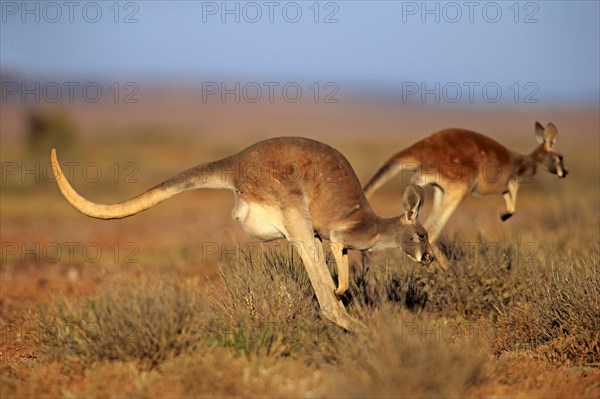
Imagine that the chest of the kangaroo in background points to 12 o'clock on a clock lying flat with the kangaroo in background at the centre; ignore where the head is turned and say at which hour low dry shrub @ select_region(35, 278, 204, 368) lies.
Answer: The low dry shrub is roughly at 4 o'clock from the kangaroo in background.

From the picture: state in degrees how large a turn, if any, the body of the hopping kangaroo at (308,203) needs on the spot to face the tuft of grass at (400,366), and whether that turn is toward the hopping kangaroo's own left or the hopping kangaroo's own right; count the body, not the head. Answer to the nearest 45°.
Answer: approximately 90° to the hopping kangaroo's own right

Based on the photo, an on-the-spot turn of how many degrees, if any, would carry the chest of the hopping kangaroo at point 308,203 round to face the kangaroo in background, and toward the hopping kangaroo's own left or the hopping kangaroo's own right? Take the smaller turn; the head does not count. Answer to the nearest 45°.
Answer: approximately 45° to the hopping kangaroo's own left

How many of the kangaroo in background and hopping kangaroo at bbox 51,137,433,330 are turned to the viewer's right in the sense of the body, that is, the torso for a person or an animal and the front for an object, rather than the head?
2

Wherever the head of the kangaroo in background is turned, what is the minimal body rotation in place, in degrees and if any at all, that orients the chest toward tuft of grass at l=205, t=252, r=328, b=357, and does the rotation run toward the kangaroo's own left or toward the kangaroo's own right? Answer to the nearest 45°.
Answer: approximately 135° to the kangaroo's own right

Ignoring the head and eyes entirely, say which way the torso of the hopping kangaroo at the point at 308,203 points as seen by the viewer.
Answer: to the viewer's right

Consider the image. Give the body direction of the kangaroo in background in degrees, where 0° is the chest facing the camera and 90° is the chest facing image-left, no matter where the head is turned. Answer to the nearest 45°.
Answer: approximately 270°

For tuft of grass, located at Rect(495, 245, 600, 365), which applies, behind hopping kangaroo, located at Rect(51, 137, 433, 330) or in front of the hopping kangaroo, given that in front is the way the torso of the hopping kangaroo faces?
in front
